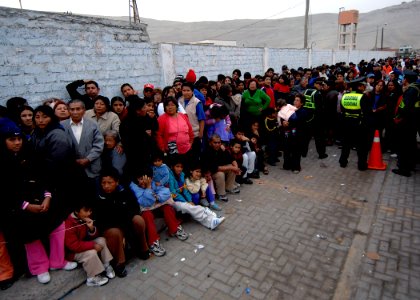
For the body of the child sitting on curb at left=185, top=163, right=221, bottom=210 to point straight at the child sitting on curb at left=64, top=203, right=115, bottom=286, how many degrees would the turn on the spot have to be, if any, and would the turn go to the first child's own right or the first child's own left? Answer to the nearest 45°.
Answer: approximately 90° to the first child's own right

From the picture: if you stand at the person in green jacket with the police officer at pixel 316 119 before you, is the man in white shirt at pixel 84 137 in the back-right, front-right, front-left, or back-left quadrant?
back-right

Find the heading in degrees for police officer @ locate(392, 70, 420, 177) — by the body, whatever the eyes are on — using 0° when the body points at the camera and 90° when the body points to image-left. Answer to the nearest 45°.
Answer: approximately 90°

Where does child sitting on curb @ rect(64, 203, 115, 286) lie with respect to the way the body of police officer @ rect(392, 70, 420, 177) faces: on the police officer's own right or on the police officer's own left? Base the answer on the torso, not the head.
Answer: on the police officer's own left

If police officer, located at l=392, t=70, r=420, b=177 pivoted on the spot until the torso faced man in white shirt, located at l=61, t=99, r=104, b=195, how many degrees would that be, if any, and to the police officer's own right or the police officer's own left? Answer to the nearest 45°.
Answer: approximately 45° to the police officer's own left

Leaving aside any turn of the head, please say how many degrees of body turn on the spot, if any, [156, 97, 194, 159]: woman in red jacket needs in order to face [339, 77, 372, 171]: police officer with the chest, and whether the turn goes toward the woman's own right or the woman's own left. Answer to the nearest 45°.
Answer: approximately 90° to the woman's own left

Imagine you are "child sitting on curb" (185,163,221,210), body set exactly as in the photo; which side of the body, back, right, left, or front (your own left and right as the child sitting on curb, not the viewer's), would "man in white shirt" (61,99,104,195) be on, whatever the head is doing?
right

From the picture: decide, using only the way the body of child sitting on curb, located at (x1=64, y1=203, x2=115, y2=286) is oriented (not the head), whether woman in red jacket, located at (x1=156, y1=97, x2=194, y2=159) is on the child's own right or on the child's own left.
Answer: on the child's own left

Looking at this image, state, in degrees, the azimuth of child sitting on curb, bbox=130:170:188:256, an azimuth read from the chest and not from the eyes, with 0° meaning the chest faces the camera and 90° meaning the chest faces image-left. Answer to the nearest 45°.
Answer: approximately 315°
